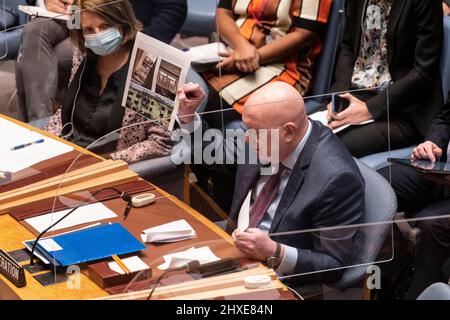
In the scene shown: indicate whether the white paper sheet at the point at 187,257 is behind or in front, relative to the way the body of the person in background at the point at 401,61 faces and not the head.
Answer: in front

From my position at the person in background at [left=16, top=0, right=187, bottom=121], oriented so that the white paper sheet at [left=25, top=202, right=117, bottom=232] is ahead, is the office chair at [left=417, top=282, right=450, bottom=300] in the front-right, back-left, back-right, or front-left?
front-left

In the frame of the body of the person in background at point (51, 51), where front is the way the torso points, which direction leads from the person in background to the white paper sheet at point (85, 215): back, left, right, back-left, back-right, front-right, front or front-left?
front-left

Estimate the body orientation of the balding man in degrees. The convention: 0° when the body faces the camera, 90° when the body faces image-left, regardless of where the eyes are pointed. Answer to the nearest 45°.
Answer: approximately 45°

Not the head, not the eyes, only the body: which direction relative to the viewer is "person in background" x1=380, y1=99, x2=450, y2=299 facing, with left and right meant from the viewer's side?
facing the viewer and to the left of the viewer

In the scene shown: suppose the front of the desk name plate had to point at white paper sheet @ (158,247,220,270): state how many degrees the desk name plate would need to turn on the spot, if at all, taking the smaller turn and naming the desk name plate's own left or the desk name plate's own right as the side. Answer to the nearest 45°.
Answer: approximately 90° to the desk name plate's own left

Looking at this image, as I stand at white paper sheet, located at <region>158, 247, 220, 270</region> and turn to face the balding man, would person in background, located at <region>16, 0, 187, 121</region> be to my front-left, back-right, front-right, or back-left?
front-left

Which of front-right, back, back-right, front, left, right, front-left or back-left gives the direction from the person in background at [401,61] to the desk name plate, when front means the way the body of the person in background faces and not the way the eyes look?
front

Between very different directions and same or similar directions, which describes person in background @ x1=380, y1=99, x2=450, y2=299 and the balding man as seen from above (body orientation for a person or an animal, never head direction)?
same or similar directions

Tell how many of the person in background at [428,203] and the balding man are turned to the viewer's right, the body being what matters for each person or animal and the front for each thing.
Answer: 0

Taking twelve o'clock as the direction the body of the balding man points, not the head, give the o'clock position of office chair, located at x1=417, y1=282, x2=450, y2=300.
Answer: The office chair is roughly at 9 o'clock from the balding man.

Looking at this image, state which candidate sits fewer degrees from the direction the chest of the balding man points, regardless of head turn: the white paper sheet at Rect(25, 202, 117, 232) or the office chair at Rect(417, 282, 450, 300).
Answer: the white paper sheet

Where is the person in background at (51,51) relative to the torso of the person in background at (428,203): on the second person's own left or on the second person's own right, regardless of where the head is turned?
on the second person's own right

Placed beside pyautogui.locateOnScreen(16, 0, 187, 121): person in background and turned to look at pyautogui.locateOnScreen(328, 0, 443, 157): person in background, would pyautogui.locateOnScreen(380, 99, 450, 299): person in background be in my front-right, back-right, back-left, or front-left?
front-right
